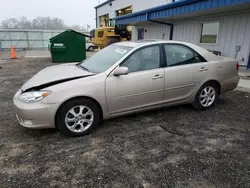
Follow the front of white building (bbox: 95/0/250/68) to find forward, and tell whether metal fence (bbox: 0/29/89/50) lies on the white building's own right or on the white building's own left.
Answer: on the white building's own right

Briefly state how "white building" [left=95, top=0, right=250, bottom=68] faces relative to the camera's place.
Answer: facing the viewer and to the left of the viewer

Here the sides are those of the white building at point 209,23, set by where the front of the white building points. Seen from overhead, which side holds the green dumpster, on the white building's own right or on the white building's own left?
on the white building's own right

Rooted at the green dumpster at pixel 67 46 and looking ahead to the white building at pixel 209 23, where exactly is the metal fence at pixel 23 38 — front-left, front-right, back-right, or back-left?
back-left
